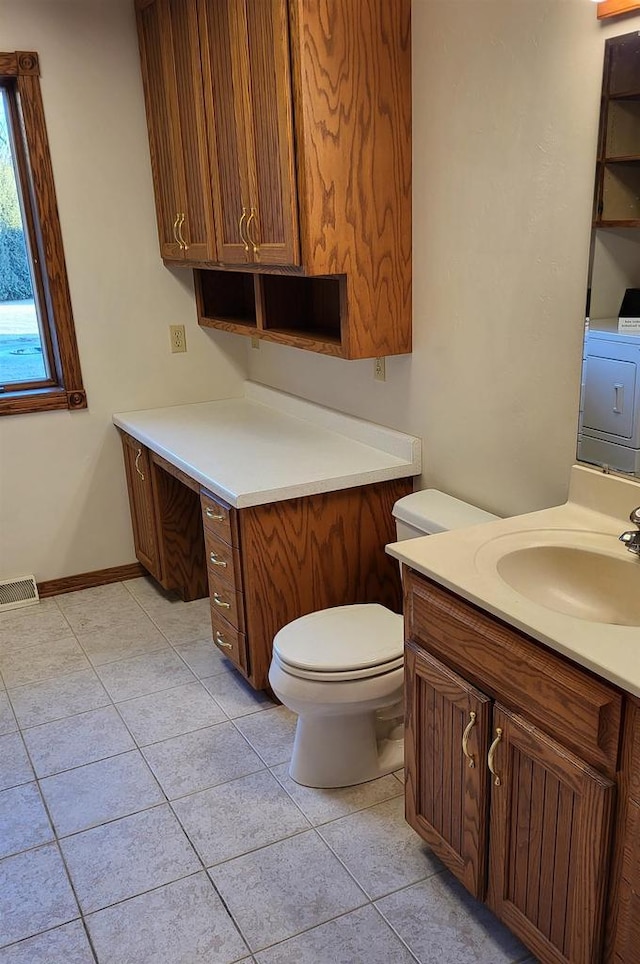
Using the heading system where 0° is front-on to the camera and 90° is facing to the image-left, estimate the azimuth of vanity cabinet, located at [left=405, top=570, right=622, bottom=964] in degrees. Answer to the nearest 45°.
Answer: approximately 45°

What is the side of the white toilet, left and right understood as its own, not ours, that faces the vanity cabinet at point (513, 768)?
left

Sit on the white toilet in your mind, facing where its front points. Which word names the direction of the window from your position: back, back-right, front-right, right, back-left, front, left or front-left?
right

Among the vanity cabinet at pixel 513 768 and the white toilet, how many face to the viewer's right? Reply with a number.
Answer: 0

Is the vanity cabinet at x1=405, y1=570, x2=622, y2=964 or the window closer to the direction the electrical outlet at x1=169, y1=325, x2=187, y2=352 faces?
the vanity cabinet

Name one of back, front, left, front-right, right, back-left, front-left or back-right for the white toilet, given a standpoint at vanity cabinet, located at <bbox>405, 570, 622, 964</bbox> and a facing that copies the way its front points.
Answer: right

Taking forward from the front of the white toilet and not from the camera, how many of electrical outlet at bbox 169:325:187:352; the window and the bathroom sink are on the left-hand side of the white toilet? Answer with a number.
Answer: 1
